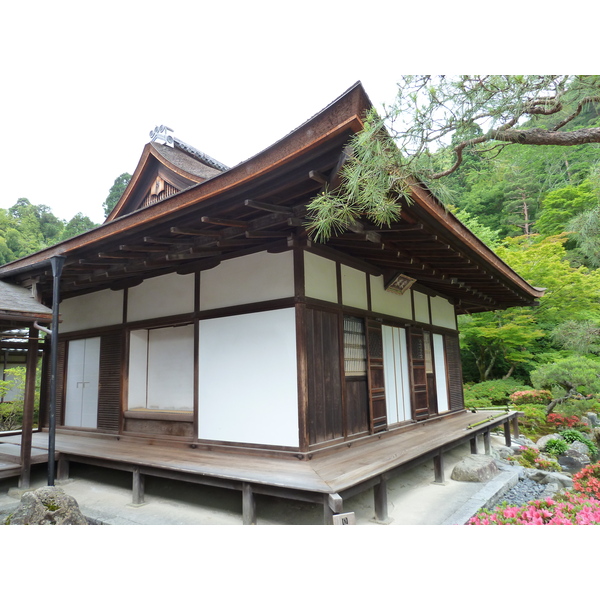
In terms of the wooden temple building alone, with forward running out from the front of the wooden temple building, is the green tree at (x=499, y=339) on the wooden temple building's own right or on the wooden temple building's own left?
on the wooden temple building's own left
